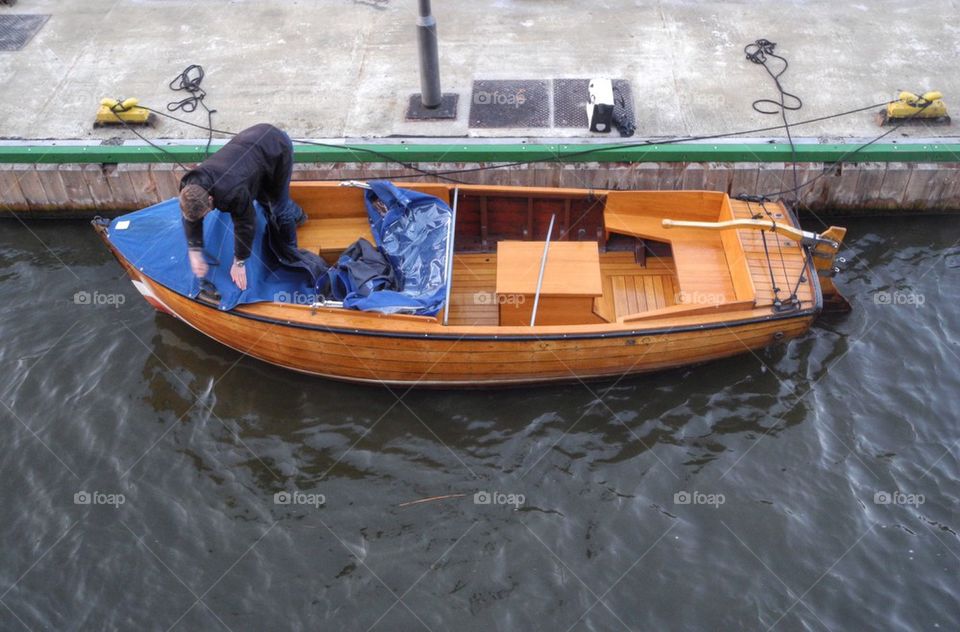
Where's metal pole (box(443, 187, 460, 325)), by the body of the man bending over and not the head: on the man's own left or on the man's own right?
on the man's own left

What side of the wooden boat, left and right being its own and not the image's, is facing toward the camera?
left

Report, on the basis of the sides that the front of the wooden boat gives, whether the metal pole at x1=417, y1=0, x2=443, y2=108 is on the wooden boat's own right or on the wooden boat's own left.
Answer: on the wooden boat's own right

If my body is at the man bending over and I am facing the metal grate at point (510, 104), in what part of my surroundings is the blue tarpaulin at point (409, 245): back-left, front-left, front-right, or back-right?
front-right

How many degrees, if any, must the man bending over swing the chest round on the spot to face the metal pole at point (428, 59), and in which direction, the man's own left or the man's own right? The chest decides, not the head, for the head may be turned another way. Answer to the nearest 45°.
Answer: approximately 180°

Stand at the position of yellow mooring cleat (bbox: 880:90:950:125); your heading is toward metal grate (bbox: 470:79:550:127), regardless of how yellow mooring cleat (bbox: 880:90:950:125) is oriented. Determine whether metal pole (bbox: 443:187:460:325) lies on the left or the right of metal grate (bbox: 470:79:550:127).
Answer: left

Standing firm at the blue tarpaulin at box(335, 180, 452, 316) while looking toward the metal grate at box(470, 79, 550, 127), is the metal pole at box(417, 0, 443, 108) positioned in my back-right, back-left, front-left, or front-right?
front-left

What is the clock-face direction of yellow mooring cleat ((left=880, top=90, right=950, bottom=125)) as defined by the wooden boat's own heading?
The yellow mooring cleat is roughly at 5 o'clock from the wooden boat.
